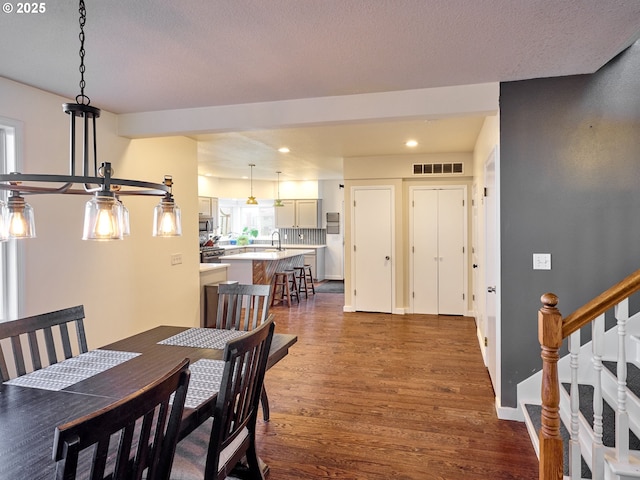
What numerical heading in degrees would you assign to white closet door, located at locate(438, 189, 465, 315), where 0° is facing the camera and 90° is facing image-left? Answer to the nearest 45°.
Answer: approximately 0°

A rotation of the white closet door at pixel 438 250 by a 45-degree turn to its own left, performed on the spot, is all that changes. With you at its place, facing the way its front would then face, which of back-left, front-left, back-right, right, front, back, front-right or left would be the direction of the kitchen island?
back-right

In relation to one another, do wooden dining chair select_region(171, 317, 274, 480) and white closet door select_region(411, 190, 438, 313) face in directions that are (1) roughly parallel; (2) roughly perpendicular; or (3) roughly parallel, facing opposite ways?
roughly perpendicular

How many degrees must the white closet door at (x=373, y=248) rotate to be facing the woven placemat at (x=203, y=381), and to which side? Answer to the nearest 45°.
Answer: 0° — it already faces it

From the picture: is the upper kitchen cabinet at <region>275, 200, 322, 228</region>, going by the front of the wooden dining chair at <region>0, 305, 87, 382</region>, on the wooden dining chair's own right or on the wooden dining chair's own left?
on the wooden dining chair's own left

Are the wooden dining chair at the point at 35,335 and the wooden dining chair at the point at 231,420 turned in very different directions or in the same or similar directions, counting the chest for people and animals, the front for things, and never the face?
very different directions

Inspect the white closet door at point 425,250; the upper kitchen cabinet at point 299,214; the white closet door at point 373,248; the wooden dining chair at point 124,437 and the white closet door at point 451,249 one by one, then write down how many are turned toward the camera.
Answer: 4

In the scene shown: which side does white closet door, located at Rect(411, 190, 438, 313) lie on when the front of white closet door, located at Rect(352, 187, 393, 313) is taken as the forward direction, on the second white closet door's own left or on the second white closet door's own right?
on the second white closet door's own left

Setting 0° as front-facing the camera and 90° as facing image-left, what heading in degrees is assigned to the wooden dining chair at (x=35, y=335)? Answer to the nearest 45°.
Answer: approximately 315°

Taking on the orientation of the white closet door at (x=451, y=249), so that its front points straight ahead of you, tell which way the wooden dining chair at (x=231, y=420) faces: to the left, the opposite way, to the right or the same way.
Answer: to the right

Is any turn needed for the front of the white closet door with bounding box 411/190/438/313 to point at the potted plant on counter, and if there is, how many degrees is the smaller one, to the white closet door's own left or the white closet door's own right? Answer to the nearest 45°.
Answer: approximately 135° to the white closet door's own right

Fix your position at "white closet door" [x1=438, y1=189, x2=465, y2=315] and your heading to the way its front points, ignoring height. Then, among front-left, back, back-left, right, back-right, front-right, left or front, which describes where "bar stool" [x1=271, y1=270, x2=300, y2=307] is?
right

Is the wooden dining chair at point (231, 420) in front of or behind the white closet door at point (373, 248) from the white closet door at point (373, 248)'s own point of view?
in front

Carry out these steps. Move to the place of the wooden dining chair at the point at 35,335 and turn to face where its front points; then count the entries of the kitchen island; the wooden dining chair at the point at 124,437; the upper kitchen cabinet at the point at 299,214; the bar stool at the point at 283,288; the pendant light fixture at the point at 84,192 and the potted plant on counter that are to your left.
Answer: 4

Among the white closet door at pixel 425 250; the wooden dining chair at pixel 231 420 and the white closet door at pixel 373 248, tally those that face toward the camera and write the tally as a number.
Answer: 2
